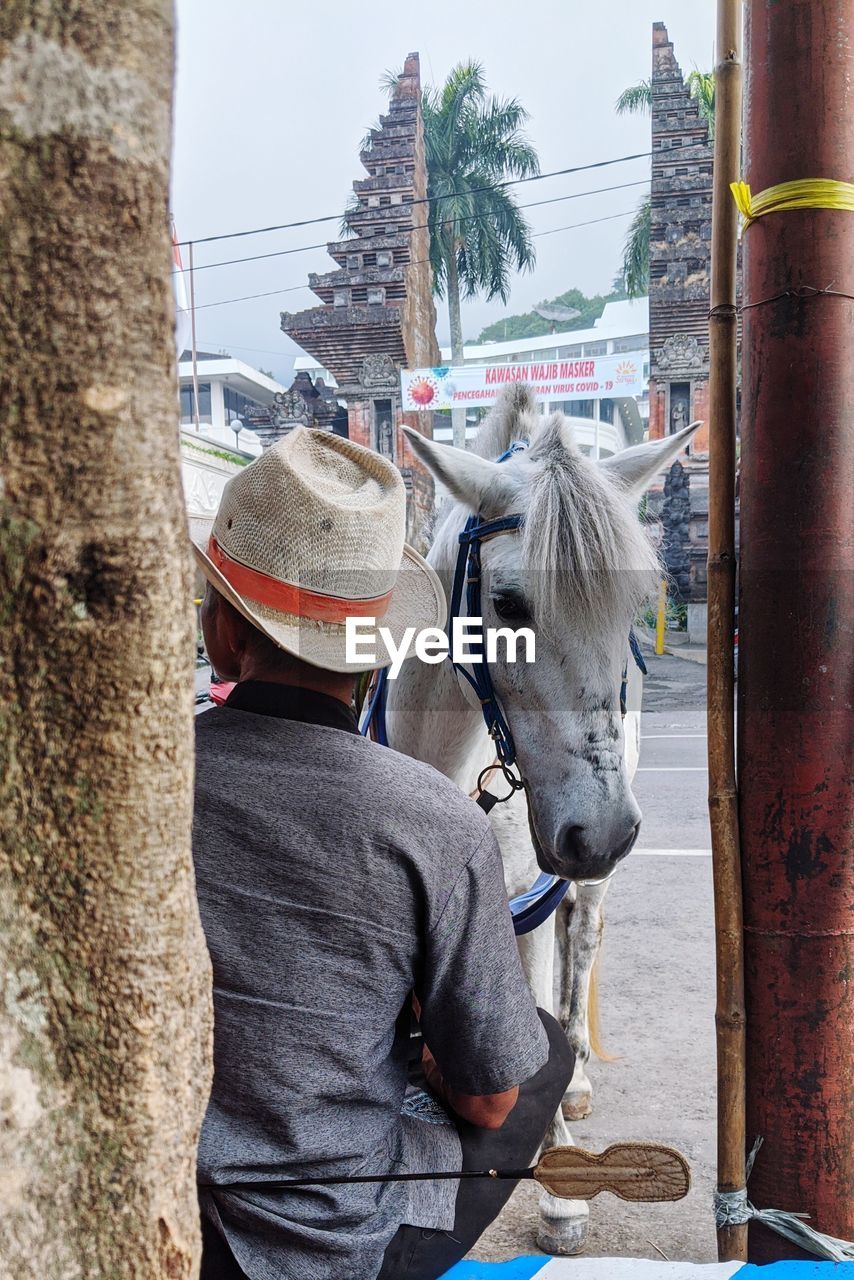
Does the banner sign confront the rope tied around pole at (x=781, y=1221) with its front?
yes

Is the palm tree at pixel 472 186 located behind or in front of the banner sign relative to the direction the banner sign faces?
behind

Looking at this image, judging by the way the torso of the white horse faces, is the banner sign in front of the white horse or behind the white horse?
behind

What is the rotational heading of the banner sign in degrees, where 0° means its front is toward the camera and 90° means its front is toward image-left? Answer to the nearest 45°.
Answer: approximately 0°

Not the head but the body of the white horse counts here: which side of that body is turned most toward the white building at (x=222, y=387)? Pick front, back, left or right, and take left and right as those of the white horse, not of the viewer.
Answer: back

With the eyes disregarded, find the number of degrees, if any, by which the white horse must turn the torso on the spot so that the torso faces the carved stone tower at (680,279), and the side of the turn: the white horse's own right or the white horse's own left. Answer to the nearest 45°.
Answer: approximately 180°

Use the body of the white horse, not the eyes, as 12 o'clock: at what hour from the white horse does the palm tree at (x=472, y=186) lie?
The palm tree is roughly at 6 o'clock from the white horse.

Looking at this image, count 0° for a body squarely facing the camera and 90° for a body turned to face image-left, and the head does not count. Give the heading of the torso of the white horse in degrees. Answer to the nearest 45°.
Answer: approximately 0°

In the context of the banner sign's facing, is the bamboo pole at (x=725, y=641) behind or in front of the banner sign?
in front

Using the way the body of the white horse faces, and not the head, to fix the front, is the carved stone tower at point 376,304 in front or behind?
behind

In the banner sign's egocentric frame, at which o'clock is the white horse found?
The white horse is roughly at 12 o'clock from the banner sign.

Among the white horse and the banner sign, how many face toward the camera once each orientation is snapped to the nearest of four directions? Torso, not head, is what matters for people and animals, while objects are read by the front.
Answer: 2
